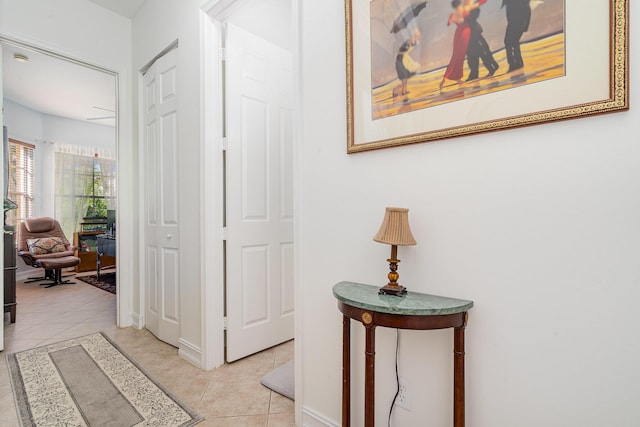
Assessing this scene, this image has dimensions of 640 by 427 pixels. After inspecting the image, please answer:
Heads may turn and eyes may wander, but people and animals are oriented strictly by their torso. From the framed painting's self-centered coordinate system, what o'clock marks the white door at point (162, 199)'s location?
The white door is roughly at 2 o'clock from the framed painting.

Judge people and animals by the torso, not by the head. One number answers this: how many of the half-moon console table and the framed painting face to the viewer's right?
0

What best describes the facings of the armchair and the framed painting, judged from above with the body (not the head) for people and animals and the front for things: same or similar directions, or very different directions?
very different directions

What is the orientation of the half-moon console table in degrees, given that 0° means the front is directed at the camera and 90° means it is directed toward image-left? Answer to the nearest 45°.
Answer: approximately 45°

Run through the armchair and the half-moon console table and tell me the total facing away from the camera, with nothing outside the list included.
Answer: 0

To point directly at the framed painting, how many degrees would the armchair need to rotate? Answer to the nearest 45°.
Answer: approximately 45° to its right

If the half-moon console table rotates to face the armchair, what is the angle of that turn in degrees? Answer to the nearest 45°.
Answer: approximately 90° to its right

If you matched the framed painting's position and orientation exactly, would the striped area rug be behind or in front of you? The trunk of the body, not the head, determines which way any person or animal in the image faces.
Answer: in front

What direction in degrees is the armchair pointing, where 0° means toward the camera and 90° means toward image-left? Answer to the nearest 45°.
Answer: approximately 315°

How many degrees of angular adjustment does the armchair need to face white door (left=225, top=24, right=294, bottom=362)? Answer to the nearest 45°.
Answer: approximately 45° to its right
